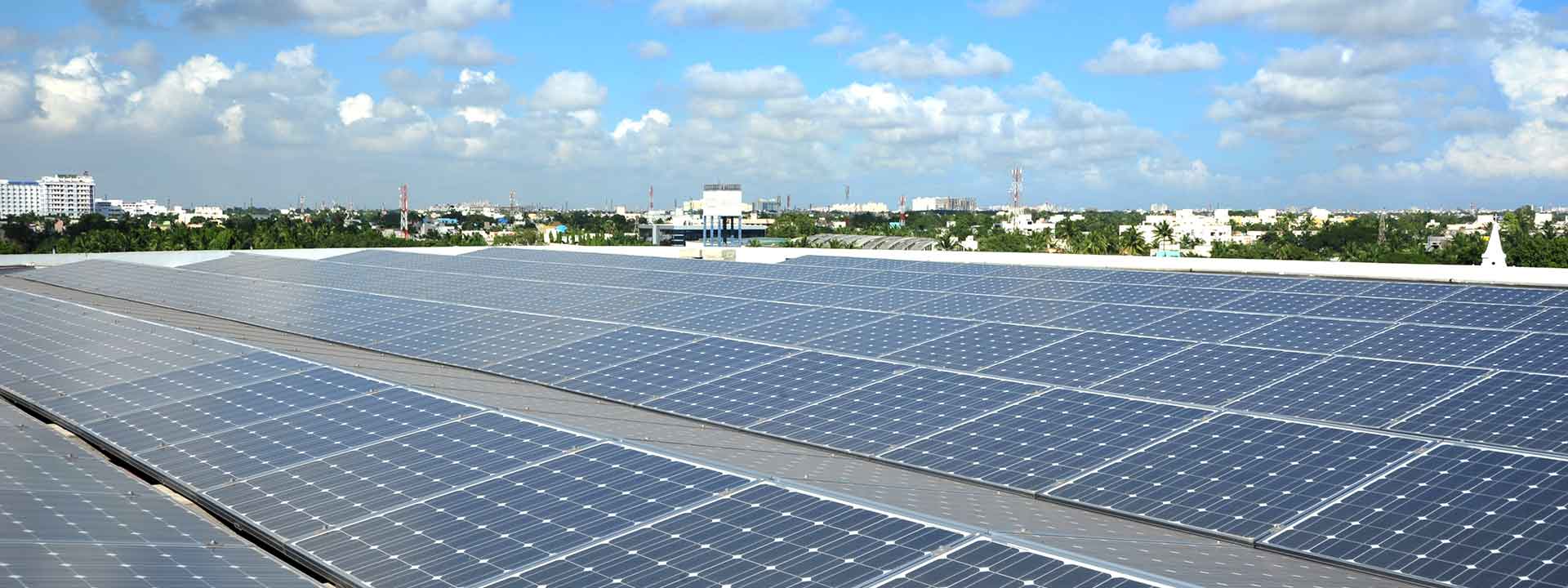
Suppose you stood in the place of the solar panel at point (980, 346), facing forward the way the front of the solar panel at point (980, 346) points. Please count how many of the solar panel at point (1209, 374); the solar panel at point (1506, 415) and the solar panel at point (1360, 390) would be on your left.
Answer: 3

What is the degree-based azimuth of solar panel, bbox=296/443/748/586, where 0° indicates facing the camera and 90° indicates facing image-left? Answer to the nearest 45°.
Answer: approximately 45°

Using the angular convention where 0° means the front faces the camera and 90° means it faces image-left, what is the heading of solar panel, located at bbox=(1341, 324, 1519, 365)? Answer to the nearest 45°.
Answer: approximately 45°

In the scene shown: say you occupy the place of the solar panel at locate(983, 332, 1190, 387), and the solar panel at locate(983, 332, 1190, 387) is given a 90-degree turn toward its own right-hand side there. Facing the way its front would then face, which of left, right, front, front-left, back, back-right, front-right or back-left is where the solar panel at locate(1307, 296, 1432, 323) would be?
right

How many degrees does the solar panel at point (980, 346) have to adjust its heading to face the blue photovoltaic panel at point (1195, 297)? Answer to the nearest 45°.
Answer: approximately 180°

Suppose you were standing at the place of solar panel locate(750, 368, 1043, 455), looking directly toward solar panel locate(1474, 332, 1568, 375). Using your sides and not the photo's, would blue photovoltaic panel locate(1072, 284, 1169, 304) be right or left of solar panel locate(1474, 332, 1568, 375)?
left
